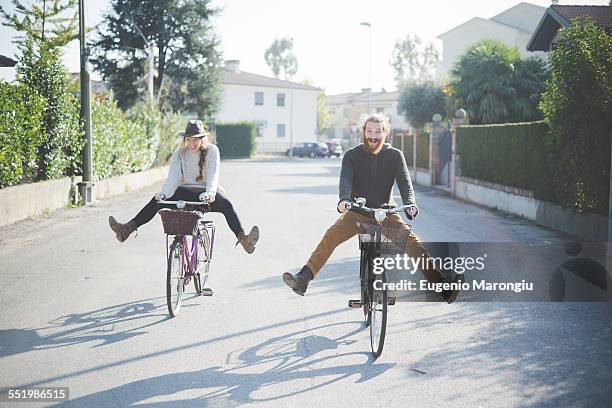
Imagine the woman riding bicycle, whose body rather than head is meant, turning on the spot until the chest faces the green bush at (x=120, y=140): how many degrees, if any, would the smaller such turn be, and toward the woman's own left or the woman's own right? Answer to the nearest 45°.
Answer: approximately 180°

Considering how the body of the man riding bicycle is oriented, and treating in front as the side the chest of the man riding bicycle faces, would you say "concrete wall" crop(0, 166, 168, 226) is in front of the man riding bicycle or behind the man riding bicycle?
behind

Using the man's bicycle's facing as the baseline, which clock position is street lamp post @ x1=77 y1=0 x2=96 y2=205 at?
The street lamp post is roughly at 5 o'clock from the man's bicycle.

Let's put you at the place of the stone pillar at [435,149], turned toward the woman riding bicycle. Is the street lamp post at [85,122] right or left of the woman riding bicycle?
right

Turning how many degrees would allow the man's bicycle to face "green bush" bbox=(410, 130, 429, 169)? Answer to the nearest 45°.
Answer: approximately 180°

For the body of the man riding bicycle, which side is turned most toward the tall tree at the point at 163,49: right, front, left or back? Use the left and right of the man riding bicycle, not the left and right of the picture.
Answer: back

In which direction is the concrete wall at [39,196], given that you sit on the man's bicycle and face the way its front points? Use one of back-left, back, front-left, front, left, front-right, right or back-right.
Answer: back-right

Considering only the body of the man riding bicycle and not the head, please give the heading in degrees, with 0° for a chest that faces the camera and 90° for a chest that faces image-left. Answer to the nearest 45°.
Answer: approximately 0°

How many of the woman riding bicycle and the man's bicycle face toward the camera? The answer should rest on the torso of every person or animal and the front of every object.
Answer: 2

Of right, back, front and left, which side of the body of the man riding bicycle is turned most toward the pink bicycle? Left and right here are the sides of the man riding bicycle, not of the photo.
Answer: right

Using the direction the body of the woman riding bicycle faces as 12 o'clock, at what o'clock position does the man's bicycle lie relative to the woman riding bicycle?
The man's bicycle is roughly at 11 o'clock from the woman riding bicycle.
